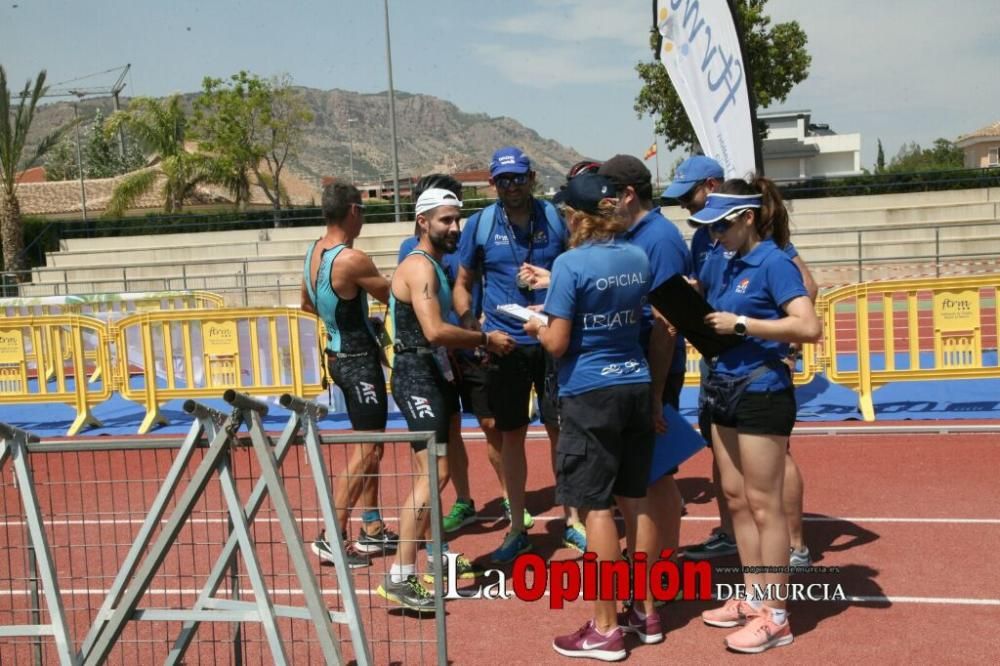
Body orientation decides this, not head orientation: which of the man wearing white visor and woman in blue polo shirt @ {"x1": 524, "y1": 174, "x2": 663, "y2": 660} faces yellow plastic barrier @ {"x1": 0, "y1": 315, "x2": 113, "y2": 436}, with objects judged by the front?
the woman in blue polo shirt

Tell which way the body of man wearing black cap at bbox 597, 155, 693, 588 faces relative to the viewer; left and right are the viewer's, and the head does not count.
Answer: facing away from the viewer and to the left of the viewer

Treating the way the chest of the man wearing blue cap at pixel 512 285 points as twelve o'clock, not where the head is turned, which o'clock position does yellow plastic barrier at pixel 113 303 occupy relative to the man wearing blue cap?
The yellow plastic barrier is roughly at 5 o'clock from the man wearing blue cap.

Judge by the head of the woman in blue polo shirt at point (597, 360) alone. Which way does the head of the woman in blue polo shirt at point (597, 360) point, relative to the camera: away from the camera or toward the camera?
away from the camera

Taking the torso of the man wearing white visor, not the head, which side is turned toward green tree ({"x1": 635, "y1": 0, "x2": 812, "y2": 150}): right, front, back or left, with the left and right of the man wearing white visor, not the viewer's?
left

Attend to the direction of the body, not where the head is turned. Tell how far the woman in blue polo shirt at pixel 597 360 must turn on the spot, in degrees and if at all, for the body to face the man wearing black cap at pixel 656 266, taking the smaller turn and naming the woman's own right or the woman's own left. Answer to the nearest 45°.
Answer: approximately 90° to the woman's own right

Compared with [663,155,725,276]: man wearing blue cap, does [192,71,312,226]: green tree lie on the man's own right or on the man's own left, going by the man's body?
on the man's own right

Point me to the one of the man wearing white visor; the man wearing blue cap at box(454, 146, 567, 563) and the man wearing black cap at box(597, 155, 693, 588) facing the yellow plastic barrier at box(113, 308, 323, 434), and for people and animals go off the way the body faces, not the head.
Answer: the man wearing black cap

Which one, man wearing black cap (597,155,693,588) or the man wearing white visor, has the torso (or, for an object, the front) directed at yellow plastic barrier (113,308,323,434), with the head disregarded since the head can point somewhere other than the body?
the man wearing black cap

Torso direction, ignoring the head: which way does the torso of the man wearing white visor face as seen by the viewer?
to the viewer's right
